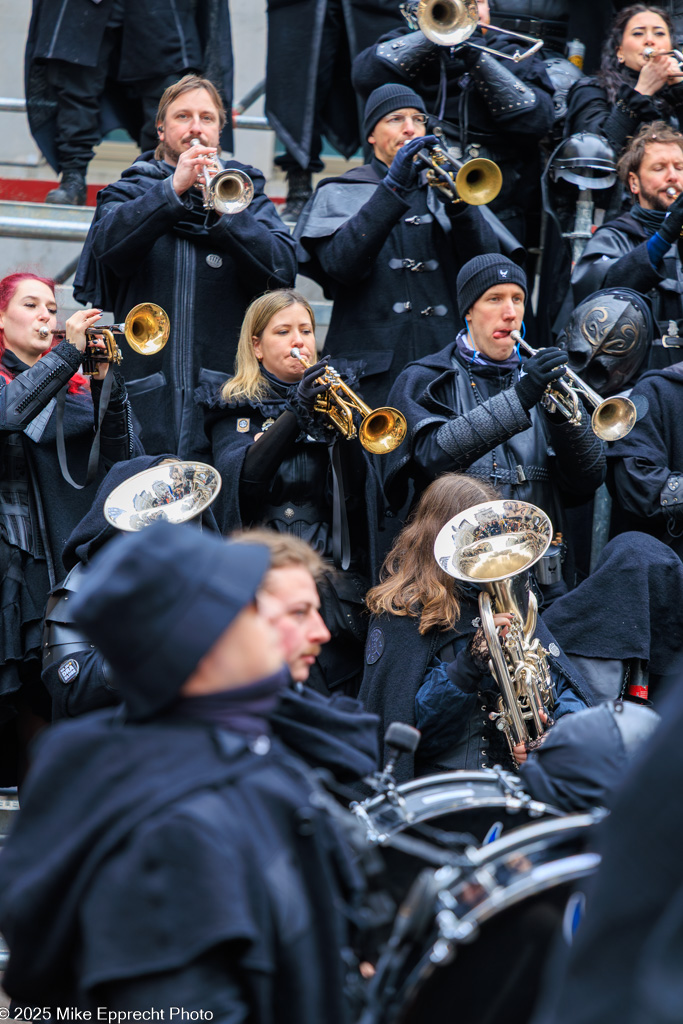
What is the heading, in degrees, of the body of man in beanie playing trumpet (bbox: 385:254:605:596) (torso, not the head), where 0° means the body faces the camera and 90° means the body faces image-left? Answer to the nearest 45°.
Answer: approximately 315°

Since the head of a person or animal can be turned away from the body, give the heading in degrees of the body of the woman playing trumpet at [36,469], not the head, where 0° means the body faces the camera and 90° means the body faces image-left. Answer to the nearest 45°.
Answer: approximately 315°

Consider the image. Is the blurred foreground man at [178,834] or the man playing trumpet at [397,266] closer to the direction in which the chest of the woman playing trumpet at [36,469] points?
the blurred foreground man

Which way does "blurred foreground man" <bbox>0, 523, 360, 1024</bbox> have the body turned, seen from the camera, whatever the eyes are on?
to the viewer's right

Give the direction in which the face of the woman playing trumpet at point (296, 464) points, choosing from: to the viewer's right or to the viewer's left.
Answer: to the viewer's right

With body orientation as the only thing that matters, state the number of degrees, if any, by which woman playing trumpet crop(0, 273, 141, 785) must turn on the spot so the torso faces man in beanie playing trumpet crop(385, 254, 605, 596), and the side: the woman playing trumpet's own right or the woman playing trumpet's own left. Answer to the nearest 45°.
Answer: approximately 45° to the woman playing trumpet's own left

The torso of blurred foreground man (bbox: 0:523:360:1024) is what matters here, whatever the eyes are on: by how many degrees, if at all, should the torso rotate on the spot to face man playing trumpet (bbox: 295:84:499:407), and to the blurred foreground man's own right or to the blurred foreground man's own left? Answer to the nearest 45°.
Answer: approximately 90° to the blurred foreground man's own left

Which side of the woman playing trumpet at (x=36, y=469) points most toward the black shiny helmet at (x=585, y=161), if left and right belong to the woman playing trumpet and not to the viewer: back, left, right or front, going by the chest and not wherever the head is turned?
left
